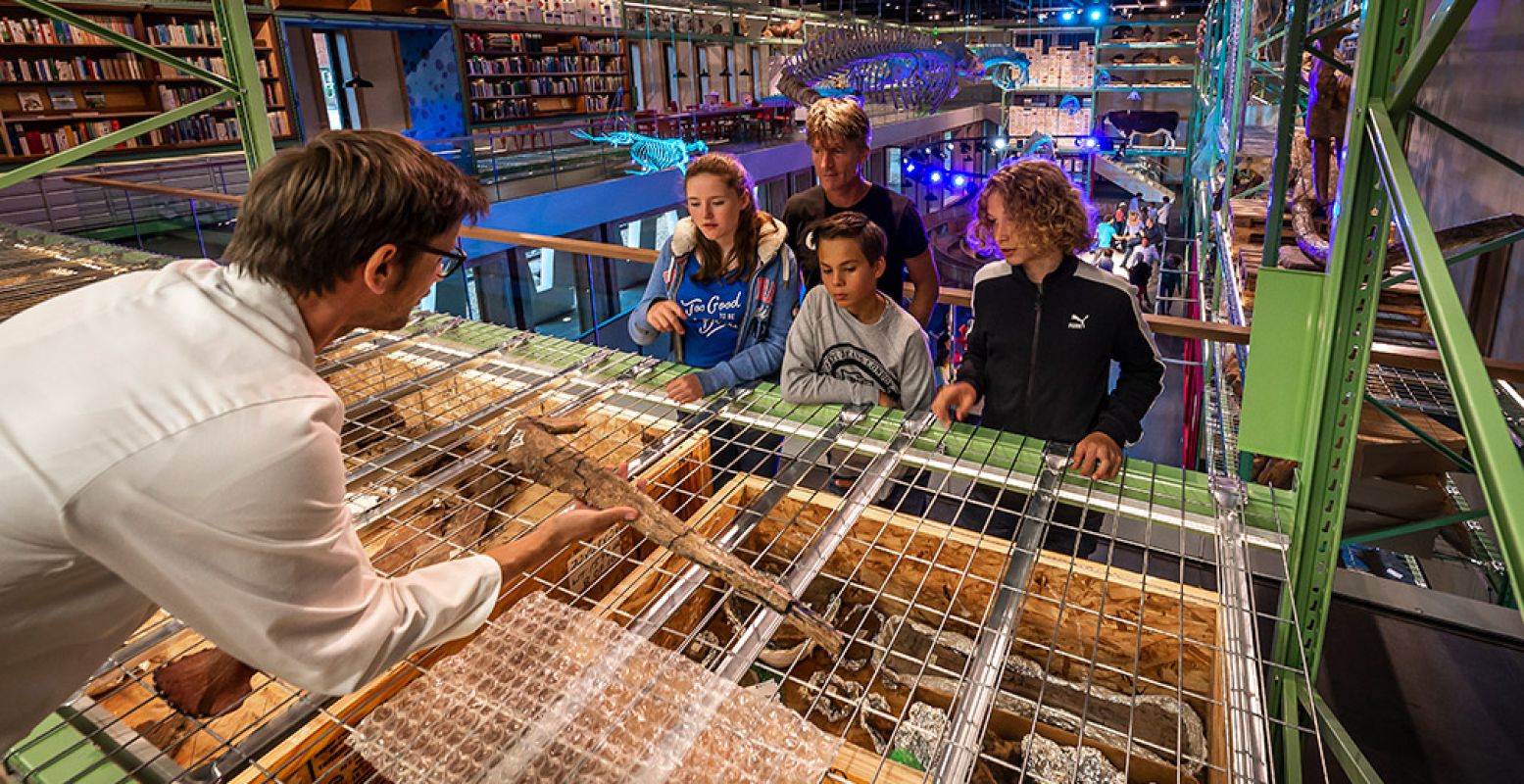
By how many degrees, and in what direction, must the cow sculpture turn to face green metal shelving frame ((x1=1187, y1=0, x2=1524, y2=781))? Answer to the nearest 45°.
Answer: approximately 90° to its left

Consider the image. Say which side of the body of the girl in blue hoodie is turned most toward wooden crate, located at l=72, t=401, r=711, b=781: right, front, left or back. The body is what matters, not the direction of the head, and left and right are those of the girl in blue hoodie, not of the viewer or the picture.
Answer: front

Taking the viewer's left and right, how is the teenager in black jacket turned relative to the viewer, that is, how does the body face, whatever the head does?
facing the viewer and to the left of the viewer

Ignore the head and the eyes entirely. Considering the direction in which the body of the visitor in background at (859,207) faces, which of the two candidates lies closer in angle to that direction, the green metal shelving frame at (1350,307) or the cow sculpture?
the green metal shelving frame

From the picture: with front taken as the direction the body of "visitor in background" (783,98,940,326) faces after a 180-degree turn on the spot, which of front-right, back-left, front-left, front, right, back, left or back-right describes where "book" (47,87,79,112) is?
left

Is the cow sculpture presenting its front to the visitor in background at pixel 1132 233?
no

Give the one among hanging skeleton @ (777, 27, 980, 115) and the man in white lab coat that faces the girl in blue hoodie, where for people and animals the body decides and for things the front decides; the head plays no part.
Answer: the man in white lab coat

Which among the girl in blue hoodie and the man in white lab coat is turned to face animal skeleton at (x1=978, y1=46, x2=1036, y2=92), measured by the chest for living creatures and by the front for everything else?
the man in white lab coat

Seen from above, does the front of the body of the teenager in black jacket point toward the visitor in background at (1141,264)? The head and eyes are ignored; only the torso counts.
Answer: no

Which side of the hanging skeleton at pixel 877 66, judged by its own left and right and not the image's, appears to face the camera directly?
right

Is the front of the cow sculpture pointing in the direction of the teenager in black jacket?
no

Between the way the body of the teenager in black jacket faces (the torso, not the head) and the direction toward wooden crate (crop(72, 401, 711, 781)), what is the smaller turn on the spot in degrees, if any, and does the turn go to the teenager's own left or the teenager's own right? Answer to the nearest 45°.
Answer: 0° — they already face it

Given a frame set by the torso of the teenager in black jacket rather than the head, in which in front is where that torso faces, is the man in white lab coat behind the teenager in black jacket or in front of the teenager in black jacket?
in front

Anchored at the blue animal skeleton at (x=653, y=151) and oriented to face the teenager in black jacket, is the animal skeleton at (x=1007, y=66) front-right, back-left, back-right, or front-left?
back-left

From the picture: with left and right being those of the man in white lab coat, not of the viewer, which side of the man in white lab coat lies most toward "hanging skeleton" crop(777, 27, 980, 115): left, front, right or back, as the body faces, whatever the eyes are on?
front

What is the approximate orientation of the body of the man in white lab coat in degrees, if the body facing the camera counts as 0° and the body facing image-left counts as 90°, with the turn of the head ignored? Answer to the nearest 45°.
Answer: approximately 225°

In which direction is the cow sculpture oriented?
to the viewer's left

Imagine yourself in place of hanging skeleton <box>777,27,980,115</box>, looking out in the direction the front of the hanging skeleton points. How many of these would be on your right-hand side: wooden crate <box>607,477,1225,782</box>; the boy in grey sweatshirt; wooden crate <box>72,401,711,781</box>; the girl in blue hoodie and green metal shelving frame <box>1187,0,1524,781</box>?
5
